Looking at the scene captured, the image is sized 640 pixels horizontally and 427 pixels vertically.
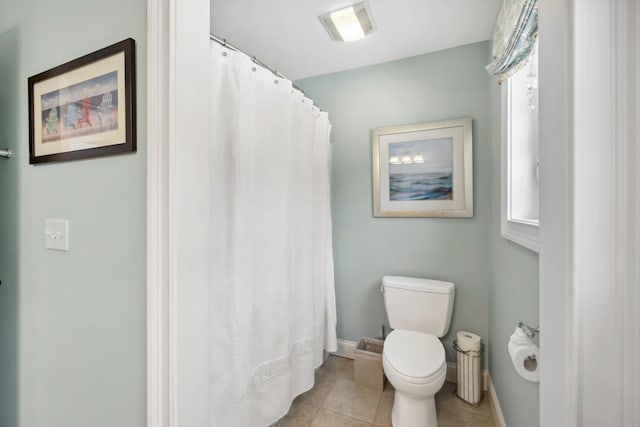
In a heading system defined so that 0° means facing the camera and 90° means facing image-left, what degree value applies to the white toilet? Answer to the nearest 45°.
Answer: approximately 0°

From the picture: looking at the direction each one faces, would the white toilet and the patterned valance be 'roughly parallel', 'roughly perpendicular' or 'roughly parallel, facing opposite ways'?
roughly perpendicular

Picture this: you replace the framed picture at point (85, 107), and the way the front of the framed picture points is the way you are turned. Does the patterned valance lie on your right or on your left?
on your left

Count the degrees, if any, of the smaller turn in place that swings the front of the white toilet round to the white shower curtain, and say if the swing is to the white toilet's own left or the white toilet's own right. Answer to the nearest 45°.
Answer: approximately 45° to the white toilet's own right

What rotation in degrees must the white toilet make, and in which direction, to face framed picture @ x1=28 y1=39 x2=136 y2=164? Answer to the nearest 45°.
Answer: approximately 45° to its right

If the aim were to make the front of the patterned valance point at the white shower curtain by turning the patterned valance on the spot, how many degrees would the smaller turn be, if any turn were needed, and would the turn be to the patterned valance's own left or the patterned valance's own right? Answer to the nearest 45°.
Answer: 0° — it already faces it

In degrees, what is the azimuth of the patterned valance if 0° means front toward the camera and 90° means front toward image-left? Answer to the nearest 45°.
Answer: approximately 90°
